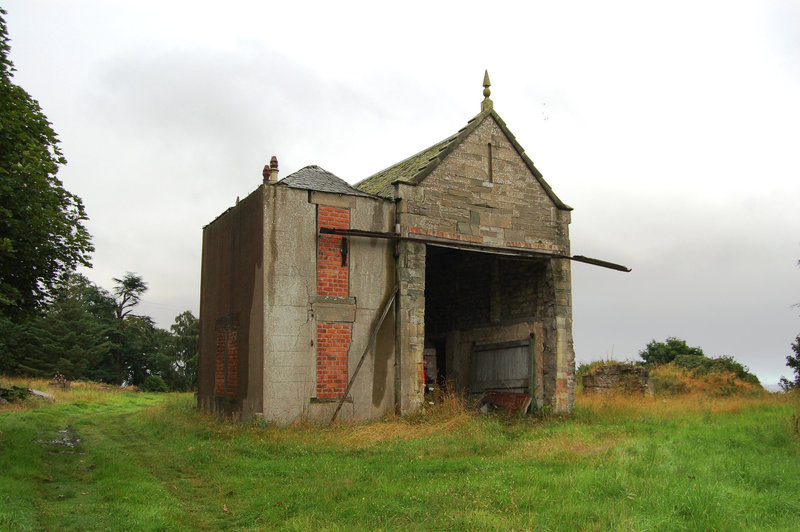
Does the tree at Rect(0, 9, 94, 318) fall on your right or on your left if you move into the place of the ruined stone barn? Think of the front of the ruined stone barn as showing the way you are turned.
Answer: on your right

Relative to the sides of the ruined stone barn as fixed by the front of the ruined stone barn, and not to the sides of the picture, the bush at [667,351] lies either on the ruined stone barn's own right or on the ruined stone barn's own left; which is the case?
on the ruined stone barn's own left

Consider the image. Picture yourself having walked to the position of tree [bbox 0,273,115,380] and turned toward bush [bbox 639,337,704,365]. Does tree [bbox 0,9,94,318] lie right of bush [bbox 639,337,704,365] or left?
right

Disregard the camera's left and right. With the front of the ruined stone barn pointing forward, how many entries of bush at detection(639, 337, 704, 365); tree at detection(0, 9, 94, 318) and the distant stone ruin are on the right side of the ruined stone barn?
1

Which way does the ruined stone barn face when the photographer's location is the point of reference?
facing the viewer and to the right of the viewer

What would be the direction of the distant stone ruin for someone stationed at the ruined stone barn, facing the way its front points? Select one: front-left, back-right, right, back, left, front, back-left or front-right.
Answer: left

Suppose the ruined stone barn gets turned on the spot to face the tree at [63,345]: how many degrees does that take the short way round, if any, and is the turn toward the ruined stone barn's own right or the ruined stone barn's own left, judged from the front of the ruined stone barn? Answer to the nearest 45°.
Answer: approximately 180°
